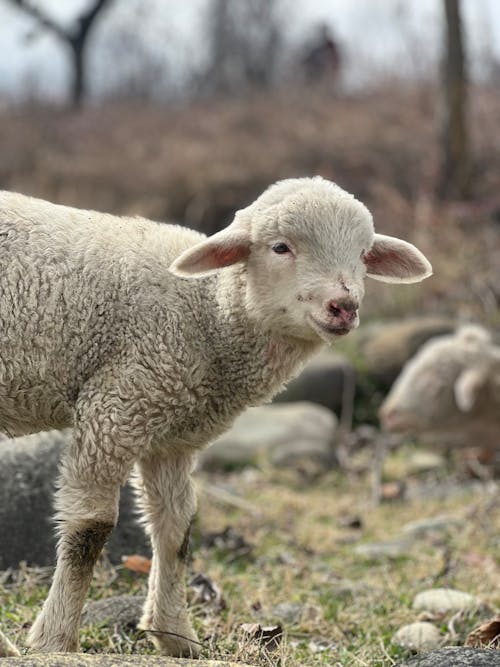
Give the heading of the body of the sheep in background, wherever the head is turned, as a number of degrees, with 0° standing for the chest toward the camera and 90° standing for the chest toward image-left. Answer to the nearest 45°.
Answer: approximately 90°

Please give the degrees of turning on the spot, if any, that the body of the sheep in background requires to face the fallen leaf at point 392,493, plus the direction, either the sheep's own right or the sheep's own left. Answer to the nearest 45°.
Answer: approximately 45° to the sheep's own left

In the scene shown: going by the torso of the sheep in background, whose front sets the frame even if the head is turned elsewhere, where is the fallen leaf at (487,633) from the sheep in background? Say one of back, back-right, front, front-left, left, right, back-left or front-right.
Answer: left

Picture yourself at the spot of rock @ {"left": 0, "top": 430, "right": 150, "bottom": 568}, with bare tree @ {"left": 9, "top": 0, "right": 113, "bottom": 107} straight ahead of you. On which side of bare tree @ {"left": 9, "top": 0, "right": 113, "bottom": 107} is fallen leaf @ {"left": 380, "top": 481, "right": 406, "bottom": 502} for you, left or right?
right

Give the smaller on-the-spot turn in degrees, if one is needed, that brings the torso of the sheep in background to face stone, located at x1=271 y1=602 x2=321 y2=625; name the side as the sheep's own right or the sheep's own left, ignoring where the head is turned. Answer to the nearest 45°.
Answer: approximately 90° to the sheep's own left

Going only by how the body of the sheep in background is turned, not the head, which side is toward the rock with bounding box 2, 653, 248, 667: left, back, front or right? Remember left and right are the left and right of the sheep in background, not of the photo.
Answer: left

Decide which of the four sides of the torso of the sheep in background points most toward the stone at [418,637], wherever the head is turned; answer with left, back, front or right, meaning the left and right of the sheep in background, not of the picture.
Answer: left

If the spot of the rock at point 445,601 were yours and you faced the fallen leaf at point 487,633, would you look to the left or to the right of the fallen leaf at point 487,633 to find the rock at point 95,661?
right

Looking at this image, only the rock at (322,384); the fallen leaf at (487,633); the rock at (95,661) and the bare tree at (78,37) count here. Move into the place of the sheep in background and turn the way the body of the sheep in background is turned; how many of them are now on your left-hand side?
2

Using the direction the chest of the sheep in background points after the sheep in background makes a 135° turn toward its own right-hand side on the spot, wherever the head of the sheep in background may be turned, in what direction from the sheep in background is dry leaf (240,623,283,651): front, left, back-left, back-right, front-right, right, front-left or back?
back-right

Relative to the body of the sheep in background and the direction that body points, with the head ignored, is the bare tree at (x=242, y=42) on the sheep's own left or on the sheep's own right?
on the sheep's own right

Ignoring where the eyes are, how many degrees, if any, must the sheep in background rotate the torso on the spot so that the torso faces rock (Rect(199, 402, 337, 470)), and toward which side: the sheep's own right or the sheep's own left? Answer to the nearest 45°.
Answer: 0° — it already faces it

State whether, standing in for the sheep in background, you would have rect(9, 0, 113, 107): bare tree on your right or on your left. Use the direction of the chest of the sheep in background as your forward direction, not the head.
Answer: on your right
